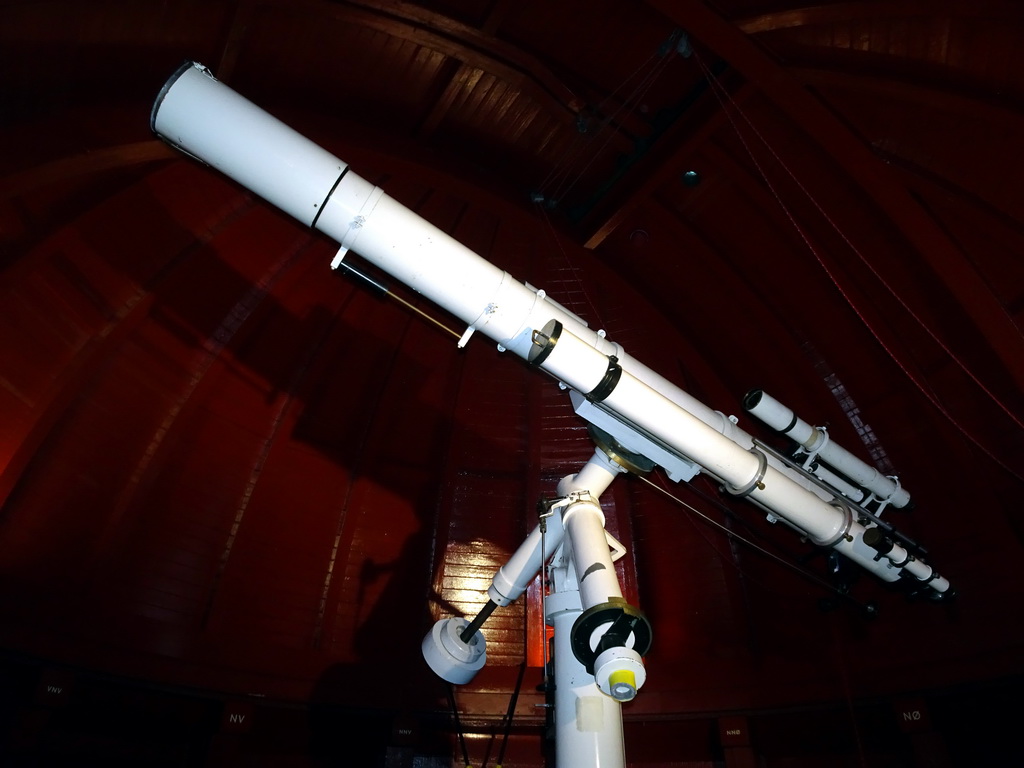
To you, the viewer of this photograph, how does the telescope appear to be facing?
facing to the left of the viewer

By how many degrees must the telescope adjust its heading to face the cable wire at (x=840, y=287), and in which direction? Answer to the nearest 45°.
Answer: approximately 180°
